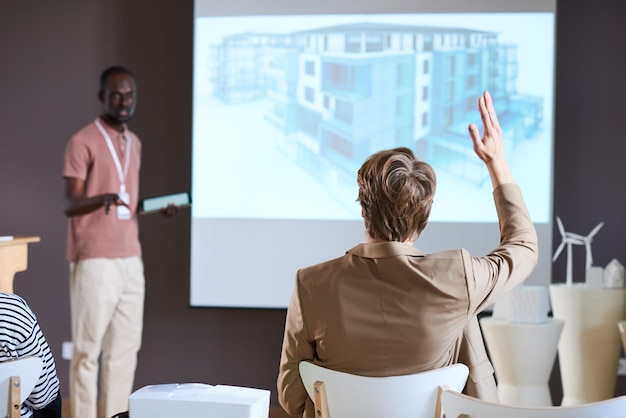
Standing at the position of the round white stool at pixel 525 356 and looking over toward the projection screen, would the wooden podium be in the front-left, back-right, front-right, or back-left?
front-left

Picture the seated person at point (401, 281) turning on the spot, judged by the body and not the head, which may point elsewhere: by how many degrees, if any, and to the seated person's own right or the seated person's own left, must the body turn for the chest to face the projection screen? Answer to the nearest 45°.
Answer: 0° — they already face it

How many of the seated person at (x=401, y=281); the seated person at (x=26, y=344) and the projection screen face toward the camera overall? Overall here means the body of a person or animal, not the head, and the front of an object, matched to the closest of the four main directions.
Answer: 1

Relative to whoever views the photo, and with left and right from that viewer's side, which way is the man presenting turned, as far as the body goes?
facing the viewer and to the right of the viewer

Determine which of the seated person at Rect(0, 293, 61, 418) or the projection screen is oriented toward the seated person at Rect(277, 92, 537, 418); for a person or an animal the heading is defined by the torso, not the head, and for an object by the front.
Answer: the projection screen

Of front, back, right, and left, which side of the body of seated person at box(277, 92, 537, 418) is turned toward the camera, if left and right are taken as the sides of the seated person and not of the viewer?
back

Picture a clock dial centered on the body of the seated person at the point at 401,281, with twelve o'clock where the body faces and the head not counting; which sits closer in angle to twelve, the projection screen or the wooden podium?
the projection screen

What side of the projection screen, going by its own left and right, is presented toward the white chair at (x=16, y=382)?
front

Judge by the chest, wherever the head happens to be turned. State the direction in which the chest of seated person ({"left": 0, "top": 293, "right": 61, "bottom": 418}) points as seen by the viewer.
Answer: away from the camera

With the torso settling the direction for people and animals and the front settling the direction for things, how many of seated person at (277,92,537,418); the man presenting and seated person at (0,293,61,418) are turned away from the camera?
2

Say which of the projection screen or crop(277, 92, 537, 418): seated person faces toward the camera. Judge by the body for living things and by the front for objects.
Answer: the projection screen

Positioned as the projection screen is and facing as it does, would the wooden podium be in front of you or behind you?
in front

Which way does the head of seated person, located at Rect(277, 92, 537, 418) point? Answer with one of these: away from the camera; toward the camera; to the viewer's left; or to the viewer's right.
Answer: away from the camera

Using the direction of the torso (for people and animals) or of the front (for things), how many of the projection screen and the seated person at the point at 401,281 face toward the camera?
1

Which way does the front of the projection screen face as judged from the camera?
facing the viewer

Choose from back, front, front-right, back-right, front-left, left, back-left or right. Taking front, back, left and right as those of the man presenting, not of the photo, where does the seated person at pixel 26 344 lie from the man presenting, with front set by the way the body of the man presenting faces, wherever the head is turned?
front-right

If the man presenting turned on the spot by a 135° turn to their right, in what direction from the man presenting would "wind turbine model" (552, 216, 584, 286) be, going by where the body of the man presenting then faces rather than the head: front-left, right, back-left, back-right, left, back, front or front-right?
back

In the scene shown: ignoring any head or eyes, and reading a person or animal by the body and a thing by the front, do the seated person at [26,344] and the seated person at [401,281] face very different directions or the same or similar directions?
same or similar directions

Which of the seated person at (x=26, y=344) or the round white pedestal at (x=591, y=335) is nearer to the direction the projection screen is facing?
the seated person
